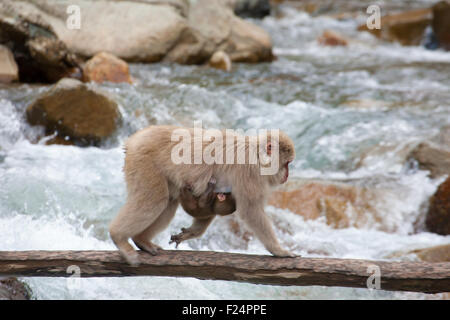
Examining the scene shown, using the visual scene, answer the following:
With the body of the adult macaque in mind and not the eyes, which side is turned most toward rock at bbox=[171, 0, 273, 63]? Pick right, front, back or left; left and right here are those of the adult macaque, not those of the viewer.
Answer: left

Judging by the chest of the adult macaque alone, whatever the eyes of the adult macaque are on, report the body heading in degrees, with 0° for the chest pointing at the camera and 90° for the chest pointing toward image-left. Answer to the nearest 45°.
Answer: approximately 270°

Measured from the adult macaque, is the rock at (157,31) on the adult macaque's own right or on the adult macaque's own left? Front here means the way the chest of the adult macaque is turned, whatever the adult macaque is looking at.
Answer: on the adult macaque's own left

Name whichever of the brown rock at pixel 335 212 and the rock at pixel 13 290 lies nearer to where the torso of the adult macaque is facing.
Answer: the brown rock

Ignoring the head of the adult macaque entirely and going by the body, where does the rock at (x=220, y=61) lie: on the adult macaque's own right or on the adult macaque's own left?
on the adult macaque's own left

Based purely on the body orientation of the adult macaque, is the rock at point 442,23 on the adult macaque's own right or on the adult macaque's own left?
on the adult macaque's own left

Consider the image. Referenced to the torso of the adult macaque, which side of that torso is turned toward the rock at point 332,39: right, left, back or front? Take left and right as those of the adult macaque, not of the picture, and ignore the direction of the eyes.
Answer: left

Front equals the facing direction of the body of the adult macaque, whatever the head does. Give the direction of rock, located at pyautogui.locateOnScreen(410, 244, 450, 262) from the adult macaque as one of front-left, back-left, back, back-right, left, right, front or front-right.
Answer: front-left

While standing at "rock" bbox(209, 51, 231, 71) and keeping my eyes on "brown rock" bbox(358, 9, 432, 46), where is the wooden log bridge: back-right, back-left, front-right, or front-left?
back-right
